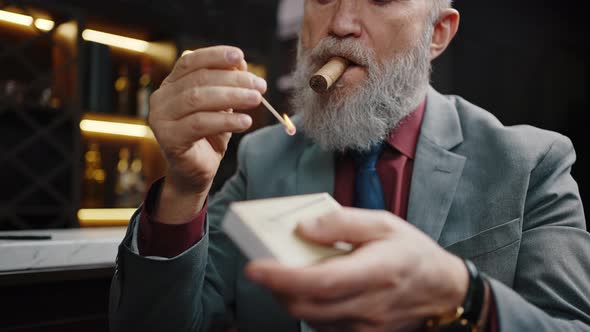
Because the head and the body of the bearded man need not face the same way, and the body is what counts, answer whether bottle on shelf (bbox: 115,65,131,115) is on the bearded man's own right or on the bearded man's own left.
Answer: on the bearded man's own right

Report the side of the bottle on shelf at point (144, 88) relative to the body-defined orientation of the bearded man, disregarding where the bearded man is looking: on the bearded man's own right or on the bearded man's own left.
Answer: on the bearded man's own right

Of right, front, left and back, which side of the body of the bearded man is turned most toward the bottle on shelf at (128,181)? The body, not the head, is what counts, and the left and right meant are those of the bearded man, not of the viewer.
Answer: right

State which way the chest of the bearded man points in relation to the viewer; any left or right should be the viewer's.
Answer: facing the viewer and to the left of the viewer

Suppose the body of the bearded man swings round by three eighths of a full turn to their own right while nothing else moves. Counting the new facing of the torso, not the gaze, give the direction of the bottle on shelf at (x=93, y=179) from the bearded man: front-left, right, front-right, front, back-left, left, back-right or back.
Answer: front-left
